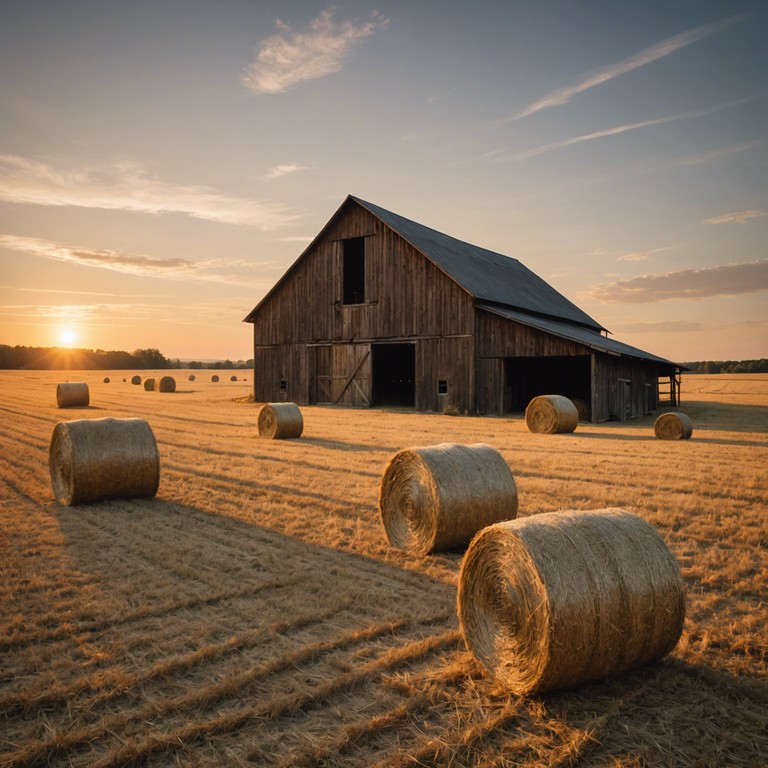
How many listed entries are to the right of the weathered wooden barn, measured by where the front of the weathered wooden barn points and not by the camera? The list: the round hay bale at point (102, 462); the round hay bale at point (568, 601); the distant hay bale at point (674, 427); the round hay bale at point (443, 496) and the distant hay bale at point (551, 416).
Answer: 0

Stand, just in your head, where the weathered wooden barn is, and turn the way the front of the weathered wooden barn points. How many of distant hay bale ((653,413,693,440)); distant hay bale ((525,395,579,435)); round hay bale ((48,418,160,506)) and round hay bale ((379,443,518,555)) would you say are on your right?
0

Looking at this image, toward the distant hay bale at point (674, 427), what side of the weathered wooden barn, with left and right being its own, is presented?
left

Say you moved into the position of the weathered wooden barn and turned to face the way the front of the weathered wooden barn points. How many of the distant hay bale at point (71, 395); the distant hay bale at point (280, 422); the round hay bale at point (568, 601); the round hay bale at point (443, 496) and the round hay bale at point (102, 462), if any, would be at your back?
0

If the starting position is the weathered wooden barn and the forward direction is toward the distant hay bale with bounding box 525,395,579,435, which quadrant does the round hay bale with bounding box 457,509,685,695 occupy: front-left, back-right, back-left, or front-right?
front-right

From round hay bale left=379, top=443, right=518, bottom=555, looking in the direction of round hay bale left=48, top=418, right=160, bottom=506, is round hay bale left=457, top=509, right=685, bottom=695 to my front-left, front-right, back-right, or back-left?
back-left

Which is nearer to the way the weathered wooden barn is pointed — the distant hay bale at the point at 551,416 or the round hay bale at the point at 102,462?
the round hay bale

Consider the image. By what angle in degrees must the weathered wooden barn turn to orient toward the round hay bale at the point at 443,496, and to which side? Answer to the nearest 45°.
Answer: approximately 45° to its left

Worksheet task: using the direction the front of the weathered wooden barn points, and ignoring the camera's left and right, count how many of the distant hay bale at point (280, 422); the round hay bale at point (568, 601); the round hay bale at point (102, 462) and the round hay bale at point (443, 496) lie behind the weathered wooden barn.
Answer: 0

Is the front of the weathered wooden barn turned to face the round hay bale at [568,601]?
no

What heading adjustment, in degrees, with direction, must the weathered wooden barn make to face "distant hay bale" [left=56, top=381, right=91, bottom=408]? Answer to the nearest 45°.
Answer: approximately 45° to its right

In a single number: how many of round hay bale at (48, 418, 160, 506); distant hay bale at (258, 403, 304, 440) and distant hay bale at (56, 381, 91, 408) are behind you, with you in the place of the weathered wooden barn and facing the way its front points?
0

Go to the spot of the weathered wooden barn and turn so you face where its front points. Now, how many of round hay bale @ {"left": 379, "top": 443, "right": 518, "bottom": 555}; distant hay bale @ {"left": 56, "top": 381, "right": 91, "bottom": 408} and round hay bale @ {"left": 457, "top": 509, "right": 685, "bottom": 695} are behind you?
0

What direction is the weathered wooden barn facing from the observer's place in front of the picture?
facing the viewer and to the left of the viewer

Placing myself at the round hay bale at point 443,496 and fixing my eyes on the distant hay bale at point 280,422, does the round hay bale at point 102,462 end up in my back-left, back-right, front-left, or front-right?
front-left

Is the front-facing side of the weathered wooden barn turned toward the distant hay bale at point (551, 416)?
no

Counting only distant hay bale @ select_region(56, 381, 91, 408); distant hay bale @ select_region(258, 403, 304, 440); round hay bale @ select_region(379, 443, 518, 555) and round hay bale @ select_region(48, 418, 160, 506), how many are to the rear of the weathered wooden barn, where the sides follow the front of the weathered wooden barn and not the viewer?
0
